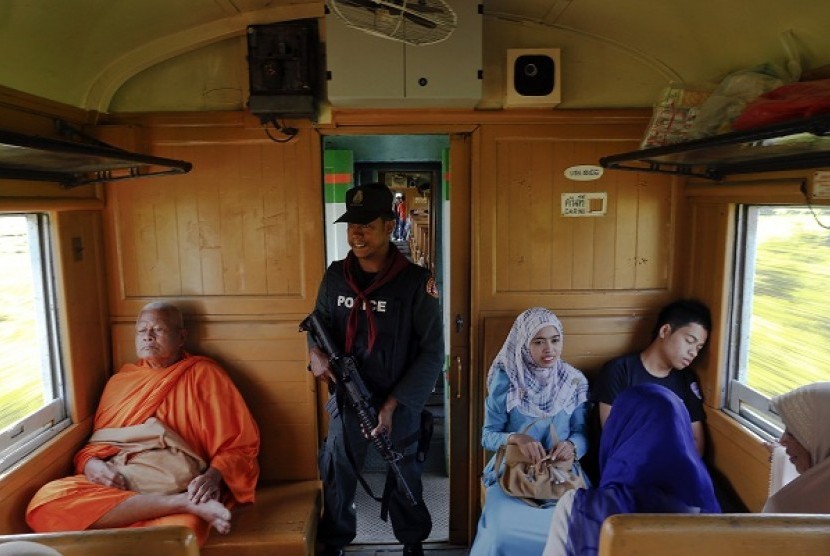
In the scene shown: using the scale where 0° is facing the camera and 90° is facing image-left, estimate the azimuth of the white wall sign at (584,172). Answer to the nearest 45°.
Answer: approximately 0°

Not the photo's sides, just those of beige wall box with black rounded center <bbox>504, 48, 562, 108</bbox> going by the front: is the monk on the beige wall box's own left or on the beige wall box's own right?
on the beige wall box's own right

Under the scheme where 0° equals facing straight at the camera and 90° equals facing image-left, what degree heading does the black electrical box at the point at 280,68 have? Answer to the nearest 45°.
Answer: approximately 0°

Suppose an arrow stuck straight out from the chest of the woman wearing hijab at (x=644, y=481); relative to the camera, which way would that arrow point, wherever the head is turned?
away from the camera
